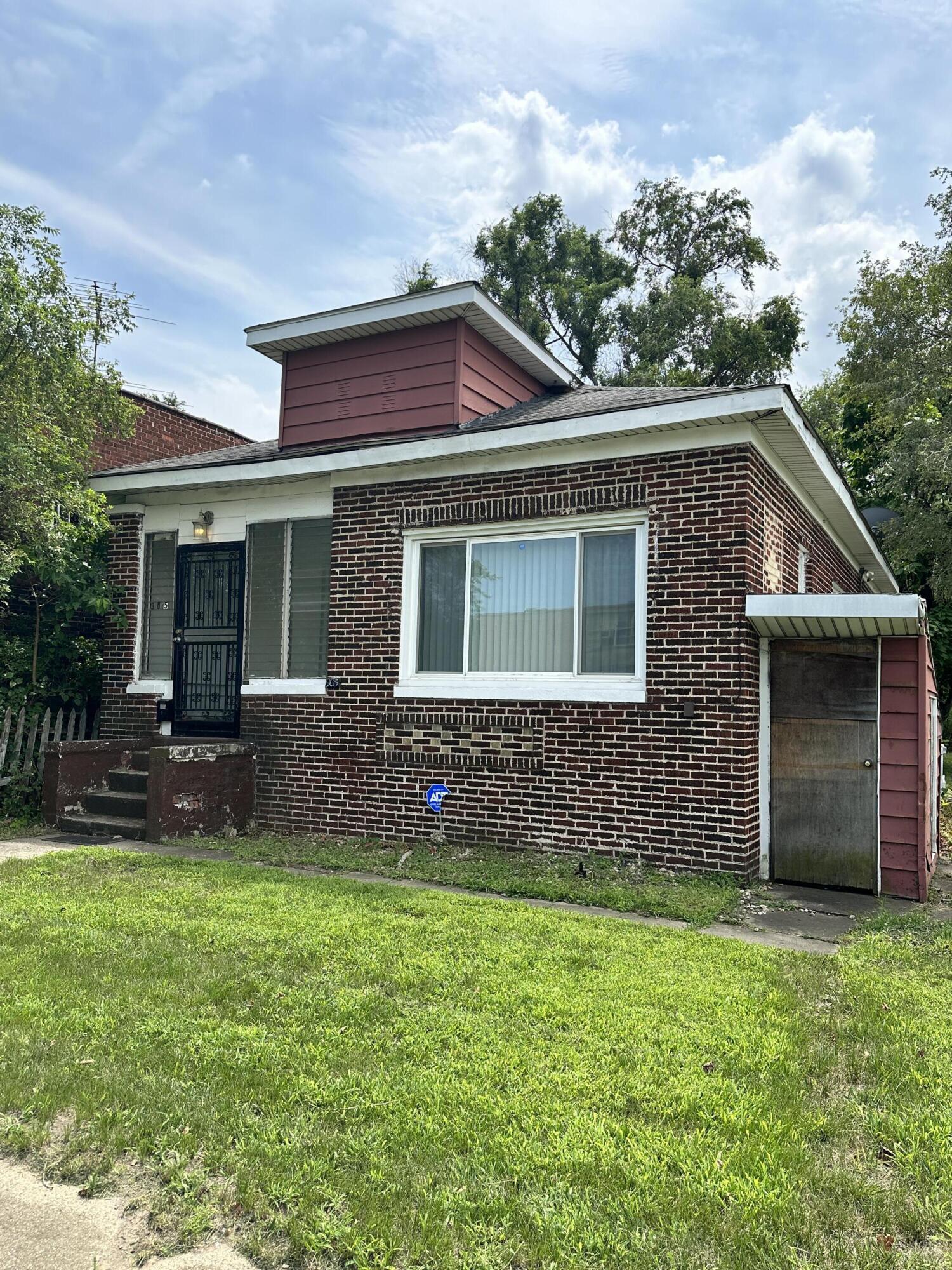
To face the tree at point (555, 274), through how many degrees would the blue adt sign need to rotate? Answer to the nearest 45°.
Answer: approximately 180°

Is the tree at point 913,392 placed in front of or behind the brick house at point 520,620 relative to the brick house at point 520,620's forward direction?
behind

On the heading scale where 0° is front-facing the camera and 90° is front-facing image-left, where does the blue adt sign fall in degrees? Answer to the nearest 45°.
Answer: approximately 0°

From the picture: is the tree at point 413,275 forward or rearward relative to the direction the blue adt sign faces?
rearward

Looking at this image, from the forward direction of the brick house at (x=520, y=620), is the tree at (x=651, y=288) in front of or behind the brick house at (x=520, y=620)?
behind

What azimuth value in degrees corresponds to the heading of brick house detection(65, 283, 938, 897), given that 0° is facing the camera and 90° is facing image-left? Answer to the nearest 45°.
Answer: approximately 45°

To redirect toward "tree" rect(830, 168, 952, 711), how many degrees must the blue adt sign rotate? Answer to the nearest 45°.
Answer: approximately 135° to its left

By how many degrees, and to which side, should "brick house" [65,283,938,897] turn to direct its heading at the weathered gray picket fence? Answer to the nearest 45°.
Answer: approximately 45° to its right

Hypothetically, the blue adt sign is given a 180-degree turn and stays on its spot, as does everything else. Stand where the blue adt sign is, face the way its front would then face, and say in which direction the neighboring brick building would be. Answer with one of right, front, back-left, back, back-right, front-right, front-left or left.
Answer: front-left

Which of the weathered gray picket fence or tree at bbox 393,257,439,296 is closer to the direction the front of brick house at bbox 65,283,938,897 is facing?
the weathered gray picket fence

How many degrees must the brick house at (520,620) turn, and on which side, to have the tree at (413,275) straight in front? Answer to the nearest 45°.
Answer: approximately 135° to its right

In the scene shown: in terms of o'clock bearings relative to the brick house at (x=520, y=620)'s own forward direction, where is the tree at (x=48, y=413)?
The tree is roughly at 2 o'clock from the brick house.

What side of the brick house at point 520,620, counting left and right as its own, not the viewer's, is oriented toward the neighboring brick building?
right
